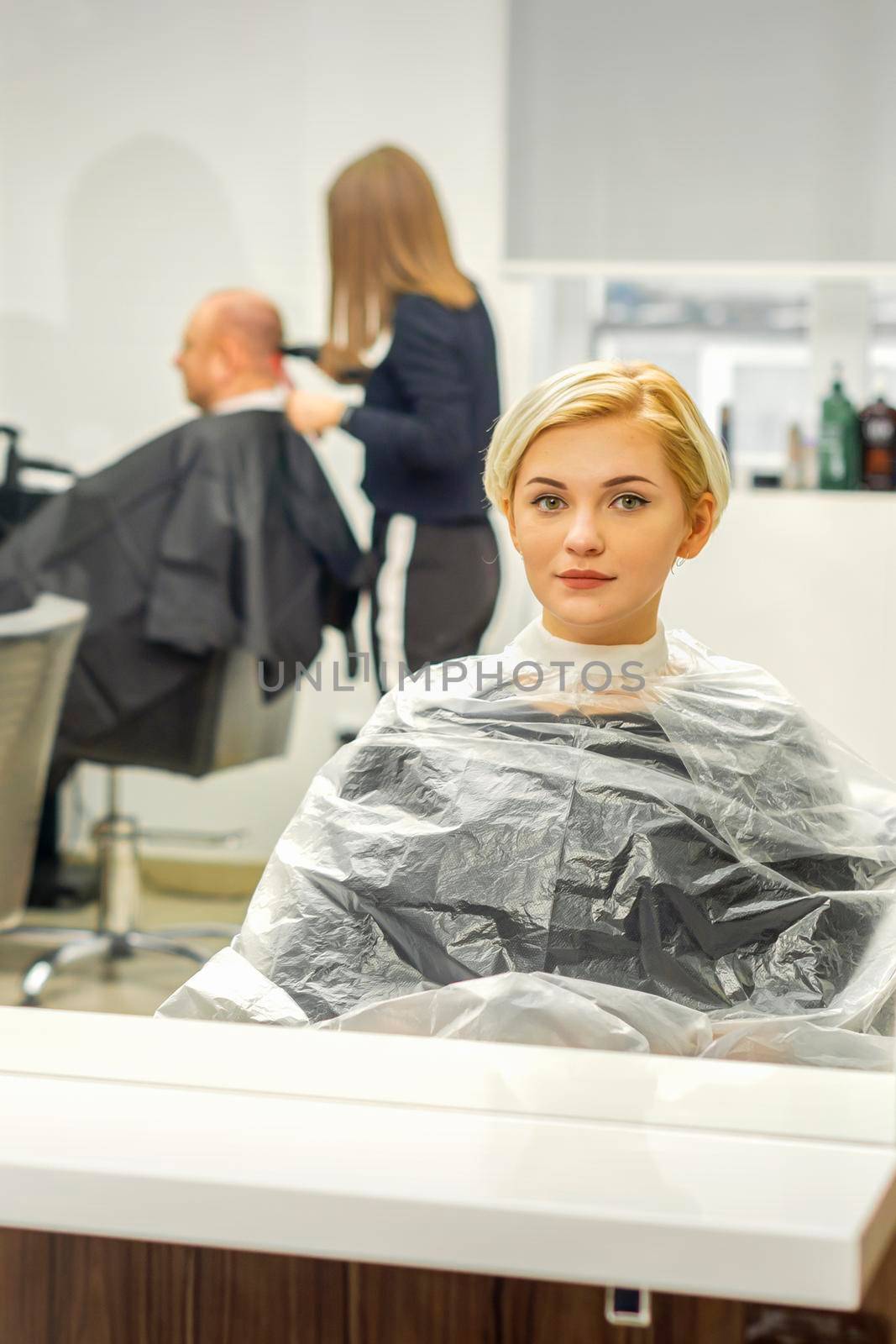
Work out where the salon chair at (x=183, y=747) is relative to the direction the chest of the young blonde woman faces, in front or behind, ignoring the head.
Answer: behind

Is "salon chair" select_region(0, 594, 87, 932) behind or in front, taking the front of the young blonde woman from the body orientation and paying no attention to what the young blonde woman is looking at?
behind

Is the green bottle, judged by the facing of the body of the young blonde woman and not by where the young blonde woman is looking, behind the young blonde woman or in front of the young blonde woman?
behind

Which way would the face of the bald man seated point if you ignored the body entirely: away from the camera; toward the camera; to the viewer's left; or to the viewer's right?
to the viewer's left

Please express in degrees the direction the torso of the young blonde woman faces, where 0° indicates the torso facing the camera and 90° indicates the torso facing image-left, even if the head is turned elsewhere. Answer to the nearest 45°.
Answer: approximately 0°

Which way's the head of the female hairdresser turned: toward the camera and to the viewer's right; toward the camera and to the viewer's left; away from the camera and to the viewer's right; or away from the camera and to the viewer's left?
away from the camera and to the viewer's left

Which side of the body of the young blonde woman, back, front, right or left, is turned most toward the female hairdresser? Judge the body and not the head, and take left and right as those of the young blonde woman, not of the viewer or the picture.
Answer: back

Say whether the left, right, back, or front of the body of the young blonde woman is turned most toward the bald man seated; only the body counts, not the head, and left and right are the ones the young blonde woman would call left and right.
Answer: back
